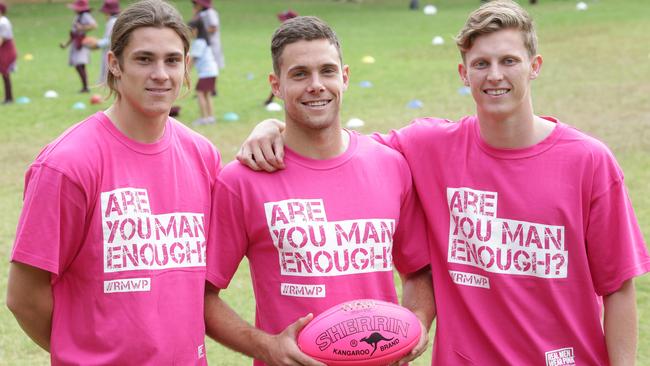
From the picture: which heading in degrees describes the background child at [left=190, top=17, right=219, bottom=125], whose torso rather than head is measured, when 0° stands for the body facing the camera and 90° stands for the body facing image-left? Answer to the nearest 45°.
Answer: approximately 90°

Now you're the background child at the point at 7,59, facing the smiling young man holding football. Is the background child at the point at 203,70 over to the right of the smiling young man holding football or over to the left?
left

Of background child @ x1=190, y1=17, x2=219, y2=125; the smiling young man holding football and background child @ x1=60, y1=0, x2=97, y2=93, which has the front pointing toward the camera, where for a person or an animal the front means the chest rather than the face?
the smiling young man holding football

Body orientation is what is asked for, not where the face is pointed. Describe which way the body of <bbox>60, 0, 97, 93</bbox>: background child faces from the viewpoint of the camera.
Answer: to the viewer's left

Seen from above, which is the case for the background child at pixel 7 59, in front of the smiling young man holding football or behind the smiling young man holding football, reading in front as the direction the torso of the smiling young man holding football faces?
behind

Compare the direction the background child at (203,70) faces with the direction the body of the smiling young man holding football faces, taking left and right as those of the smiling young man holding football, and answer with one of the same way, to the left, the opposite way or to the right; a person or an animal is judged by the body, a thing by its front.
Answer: to the right

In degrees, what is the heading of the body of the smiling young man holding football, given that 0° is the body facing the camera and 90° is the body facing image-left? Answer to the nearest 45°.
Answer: approximately 0°

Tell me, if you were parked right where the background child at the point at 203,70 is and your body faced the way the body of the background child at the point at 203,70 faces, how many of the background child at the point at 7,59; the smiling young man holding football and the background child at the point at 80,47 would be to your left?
1
